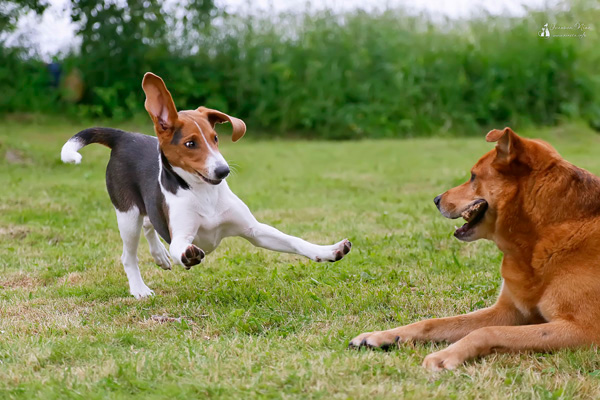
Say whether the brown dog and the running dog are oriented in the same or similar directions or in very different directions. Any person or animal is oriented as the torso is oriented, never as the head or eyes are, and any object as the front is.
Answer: very different directions

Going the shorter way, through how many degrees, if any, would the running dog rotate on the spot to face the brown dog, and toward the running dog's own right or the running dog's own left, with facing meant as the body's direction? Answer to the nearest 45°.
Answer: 0° — it already faces it

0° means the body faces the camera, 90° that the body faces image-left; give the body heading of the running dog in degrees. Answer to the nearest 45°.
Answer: approximately 315°

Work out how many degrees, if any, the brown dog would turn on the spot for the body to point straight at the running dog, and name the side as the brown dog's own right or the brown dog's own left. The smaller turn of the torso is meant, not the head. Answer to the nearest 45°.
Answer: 0° — it already faces it

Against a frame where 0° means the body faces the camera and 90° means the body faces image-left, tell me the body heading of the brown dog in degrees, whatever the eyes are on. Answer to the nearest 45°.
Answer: approximately 90°

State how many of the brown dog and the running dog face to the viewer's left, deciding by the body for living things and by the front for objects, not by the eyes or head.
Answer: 1

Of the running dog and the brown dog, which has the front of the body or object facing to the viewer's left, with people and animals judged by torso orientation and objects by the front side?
the brown dog
